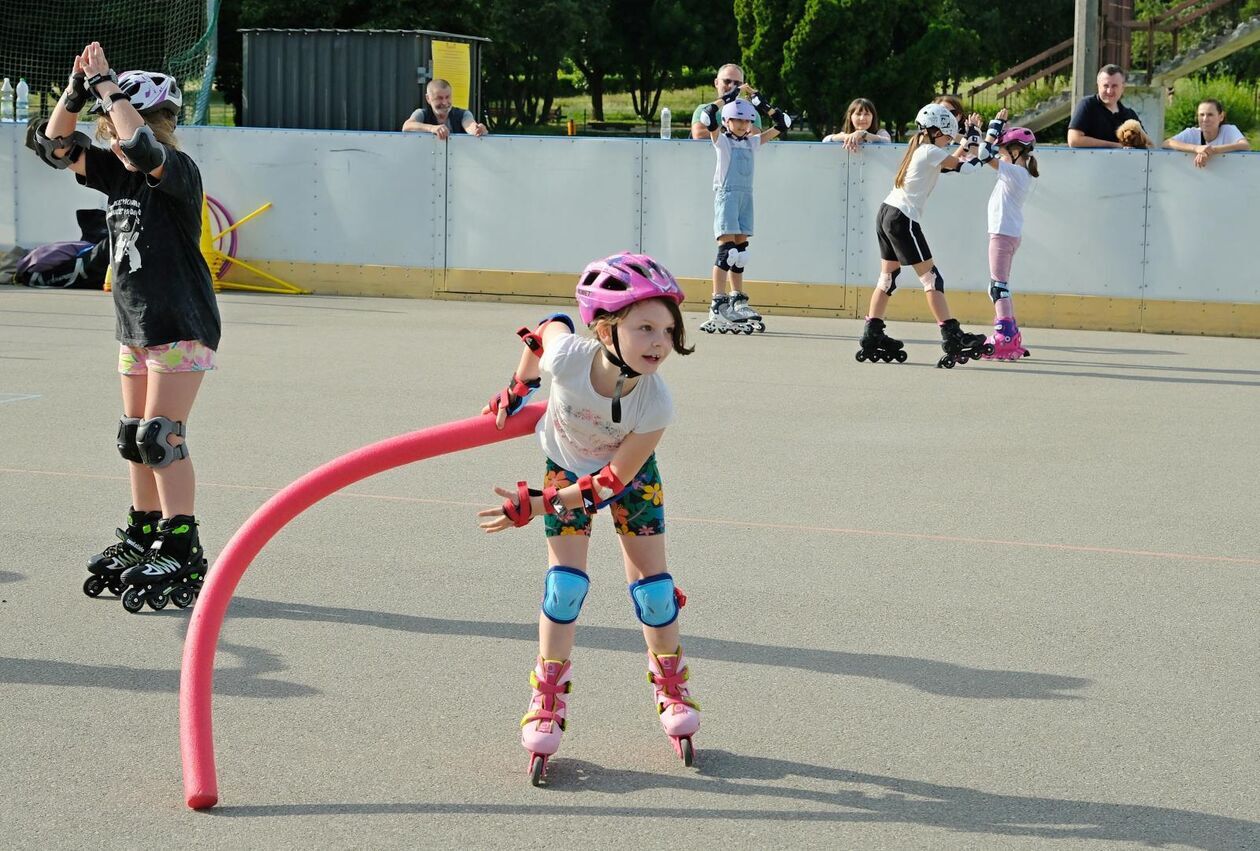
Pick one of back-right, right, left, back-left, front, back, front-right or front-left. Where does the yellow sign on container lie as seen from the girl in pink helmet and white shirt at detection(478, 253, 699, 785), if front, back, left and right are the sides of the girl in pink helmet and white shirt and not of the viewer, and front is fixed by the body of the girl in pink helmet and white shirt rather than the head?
back

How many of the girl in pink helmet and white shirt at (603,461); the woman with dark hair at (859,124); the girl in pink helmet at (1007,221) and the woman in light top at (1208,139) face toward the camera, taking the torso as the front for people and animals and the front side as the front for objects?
3

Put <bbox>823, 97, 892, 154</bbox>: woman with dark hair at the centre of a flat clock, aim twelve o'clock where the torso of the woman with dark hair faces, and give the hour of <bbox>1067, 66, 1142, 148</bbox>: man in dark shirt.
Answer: The man in dark shirt is roughly at 9 o'clock from the woman with dark hair.

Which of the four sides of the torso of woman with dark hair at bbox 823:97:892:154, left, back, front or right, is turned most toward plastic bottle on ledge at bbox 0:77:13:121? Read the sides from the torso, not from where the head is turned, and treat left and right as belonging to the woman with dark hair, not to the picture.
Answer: right

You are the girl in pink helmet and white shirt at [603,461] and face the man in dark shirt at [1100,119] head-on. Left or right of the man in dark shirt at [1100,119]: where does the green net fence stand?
left

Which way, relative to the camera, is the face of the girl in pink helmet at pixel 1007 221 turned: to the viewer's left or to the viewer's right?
to the viewer's left

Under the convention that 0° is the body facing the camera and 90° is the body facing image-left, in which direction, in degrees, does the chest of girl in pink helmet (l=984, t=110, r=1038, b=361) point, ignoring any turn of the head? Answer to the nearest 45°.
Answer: approximately 90°

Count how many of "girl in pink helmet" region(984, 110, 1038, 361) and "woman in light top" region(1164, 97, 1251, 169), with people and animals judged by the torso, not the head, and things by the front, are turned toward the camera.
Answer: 1

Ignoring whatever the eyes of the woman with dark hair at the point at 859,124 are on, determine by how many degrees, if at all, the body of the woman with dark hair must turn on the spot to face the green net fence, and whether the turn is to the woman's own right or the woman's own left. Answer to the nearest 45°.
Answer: approximately 135° to the woman's own right
